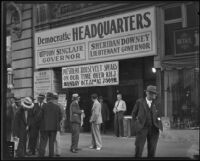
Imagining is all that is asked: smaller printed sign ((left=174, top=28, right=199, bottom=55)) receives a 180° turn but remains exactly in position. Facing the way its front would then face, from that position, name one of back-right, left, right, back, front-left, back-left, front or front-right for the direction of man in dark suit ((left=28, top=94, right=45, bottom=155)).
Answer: back-left

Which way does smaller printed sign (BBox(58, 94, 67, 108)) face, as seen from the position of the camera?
facing the viewer

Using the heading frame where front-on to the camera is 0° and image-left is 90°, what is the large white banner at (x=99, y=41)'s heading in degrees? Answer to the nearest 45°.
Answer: approximately 45°

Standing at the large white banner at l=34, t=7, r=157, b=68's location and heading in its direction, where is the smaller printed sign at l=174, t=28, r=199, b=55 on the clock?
The smaller printed sign is roughly at 8 o'clock from the large white banner.
